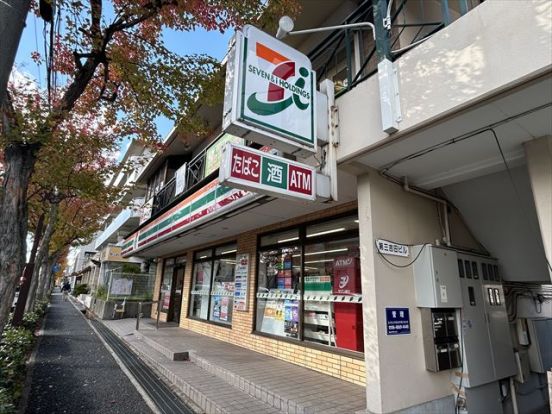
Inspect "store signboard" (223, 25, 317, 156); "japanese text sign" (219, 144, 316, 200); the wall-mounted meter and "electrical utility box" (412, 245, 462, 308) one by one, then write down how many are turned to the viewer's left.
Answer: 0

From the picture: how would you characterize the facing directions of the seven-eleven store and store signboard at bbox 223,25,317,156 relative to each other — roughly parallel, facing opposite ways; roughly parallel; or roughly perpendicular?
roughly perpendicular

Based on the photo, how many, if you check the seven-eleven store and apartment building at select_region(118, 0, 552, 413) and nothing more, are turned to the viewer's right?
0

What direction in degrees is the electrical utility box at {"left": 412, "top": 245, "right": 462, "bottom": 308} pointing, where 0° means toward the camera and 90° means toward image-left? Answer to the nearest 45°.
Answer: approximately 315°

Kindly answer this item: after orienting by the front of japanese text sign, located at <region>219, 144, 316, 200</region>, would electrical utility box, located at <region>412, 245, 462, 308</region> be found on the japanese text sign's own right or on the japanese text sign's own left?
on the japanese text sign's own left

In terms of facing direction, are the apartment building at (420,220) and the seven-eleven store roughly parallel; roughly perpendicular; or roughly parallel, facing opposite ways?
roughly parallel

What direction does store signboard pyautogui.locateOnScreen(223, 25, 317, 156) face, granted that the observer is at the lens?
facing the viewer and to the right of the viewer

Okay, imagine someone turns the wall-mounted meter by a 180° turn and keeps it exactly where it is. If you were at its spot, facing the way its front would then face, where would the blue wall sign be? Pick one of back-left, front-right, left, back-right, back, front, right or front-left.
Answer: left

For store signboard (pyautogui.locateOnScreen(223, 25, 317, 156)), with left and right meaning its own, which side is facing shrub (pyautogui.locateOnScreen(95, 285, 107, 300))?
back

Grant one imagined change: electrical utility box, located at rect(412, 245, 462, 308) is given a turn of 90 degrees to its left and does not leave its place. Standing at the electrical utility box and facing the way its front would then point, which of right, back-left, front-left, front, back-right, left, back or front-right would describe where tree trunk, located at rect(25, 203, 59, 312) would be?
back-left

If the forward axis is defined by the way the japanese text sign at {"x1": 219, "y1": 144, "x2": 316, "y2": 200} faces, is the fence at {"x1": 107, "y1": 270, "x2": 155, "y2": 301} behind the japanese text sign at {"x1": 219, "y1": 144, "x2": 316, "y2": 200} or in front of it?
behind

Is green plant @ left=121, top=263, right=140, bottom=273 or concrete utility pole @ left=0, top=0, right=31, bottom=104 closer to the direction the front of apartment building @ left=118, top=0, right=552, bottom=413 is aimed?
the concrete utility pole

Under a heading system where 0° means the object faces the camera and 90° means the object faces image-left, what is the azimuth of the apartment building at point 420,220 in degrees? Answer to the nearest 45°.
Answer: approximately 45°

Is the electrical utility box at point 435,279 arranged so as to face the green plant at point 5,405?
no

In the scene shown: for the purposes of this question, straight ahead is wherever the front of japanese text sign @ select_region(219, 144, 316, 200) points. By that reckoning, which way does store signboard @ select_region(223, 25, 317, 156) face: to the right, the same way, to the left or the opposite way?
the same way

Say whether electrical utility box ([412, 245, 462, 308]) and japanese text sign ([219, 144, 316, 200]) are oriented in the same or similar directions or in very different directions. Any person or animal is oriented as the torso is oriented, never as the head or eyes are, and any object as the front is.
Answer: same or similar directions

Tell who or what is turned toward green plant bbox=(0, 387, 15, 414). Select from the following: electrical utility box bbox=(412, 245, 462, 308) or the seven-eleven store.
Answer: the seven-eleven store

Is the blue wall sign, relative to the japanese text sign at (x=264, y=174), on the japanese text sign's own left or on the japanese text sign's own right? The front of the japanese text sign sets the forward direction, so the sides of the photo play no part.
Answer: on the japanese text sign's own left
